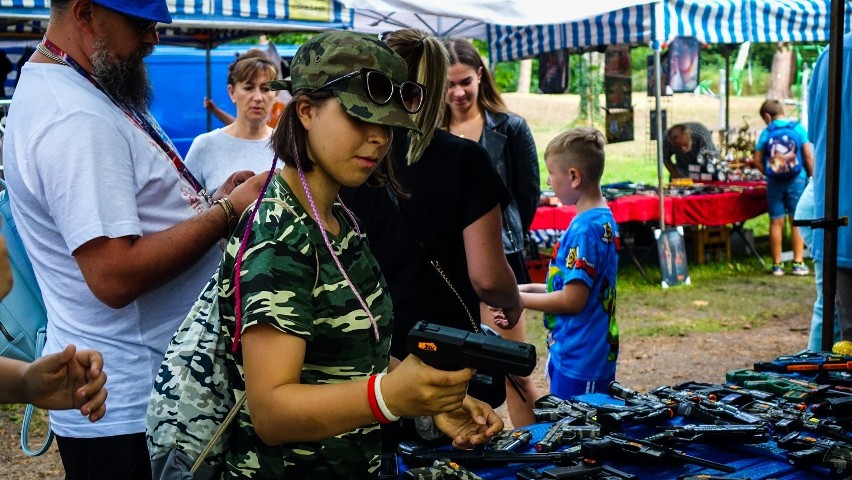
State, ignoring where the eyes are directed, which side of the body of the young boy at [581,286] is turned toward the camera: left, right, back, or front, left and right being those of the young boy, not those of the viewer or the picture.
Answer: left

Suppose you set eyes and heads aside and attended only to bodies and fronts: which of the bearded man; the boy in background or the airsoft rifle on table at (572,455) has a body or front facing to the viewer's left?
the airsoft rifle on table

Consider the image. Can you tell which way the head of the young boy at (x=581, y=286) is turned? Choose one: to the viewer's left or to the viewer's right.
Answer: to the viewer's left

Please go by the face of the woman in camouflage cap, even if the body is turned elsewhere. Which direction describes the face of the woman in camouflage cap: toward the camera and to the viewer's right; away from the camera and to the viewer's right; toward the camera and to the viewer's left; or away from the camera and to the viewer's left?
toward the camera and to the viewer's right

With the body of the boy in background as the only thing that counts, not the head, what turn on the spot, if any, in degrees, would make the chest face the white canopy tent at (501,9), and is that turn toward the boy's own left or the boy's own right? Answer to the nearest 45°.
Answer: approximately 135° to the boy's own left

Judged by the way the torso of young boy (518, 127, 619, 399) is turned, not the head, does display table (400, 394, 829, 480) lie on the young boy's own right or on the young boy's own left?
on the young boy's own left

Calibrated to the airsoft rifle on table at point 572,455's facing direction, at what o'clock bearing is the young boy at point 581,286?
The young boy is roughly at 3 o'clock from the airsoft rifle on table.

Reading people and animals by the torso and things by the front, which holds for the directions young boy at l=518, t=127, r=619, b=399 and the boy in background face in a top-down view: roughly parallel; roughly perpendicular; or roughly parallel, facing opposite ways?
roughly perpendicular

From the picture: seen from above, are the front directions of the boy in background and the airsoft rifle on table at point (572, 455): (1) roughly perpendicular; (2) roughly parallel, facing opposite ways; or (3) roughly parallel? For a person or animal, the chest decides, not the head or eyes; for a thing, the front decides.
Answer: roughly perpendicular

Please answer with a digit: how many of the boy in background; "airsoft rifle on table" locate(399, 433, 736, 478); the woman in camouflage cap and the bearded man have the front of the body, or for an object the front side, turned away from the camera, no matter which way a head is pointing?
1

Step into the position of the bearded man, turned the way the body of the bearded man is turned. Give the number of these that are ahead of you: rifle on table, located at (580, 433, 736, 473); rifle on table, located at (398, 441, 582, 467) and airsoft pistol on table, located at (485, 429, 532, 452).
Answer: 3

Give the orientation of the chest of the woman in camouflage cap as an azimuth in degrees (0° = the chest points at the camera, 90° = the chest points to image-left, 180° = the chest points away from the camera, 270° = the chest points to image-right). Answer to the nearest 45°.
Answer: approximately 315°

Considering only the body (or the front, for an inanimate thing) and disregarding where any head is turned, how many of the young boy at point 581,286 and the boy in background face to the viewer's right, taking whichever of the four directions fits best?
0

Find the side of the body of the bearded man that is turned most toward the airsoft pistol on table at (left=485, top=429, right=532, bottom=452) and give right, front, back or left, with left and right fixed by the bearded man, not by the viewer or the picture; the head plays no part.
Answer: front

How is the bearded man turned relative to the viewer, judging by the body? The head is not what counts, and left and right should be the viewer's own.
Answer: facing to the right of the viewer

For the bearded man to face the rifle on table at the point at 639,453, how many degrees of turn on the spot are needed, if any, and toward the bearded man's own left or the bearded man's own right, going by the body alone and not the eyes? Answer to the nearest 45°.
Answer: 0° — they already face it
